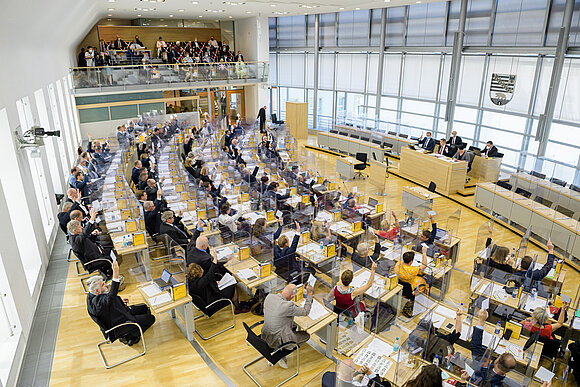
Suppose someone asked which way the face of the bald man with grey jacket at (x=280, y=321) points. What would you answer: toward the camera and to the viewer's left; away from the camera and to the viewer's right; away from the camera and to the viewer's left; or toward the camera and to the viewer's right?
away from the camera and to the viewer's right

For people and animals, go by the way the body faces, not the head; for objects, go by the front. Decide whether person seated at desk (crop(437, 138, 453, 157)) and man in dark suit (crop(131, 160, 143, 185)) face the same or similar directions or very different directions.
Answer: very different directions

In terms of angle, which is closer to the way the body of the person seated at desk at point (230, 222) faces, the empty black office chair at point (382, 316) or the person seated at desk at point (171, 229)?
the empty black office chair

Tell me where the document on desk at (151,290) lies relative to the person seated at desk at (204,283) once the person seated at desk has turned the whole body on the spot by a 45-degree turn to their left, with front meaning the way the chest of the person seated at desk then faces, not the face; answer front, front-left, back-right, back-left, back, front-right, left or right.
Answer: back-left

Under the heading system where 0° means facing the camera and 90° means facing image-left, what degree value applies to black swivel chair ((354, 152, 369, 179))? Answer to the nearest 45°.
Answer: approximately 45°

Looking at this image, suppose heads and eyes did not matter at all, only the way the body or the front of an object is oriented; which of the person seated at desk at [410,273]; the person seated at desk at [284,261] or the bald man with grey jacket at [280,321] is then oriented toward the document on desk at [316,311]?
the bald man with grey jacket

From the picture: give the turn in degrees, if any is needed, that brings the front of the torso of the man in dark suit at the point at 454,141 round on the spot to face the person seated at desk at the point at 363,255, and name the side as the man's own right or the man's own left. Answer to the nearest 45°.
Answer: approximately 45° to the man's own left

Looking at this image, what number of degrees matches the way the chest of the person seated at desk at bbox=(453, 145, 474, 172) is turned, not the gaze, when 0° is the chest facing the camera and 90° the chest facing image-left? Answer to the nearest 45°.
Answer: approximately 45°

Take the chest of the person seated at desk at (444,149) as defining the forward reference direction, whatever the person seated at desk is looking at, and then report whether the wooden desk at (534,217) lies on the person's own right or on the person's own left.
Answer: on the person's own left

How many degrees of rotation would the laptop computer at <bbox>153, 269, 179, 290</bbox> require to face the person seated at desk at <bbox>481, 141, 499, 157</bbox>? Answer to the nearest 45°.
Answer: approximately 135° to its left

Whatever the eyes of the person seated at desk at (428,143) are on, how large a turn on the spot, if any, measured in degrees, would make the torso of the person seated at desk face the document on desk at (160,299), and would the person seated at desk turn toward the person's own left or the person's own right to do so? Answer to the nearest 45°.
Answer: approximately 45° to the person's own left
